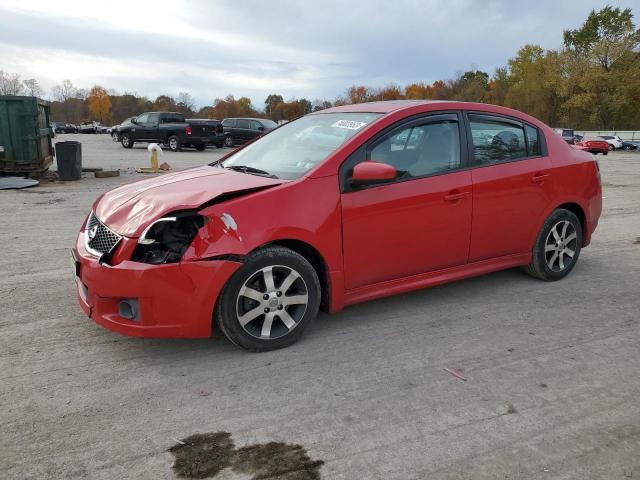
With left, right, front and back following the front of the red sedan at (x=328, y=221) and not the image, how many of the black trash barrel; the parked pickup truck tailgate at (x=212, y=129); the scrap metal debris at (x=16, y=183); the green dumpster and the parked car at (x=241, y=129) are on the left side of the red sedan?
0

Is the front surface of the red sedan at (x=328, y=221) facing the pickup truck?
no

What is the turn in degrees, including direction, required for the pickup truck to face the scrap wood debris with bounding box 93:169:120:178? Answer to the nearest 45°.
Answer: approximately 135° to its left

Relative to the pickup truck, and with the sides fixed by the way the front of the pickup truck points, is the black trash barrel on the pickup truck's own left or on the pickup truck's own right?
on the pickup truck's own left

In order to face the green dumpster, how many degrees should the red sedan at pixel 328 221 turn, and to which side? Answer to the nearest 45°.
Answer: approximately 90° to its right

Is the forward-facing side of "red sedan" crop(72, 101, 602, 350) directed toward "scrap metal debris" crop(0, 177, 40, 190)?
no

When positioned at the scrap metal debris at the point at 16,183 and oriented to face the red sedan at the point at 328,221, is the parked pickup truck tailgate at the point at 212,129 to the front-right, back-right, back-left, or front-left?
back-left

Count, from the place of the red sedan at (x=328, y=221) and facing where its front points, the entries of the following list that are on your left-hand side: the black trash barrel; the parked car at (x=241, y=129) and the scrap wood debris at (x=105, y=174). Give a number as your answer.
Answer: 0

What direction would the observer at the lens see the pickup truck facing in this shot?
facing away from the viewer and to the left of the viewer

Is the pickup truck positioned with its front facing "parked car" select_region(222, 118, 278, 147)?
no

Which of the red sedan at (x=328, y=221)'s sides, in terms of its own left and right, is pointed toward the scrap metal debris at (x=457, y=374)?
left

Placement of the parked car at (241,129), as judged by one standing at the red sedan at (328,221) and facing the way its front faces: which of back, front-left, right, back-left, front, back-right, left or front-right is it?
back-right

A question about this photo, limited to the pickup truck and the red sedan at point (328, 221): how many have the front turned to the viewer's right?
0

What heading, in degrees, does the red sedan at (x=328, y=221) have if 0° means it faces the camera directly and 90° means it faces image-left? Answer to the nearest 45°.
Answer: approximately 45°

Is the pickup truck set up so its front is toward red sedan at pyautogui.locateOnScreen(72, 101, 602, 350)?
no

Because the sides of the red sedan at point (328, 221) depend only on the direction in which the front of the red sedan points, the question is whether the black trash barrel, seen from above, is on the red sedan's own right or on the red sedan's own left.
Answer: on the red sedan's own right
